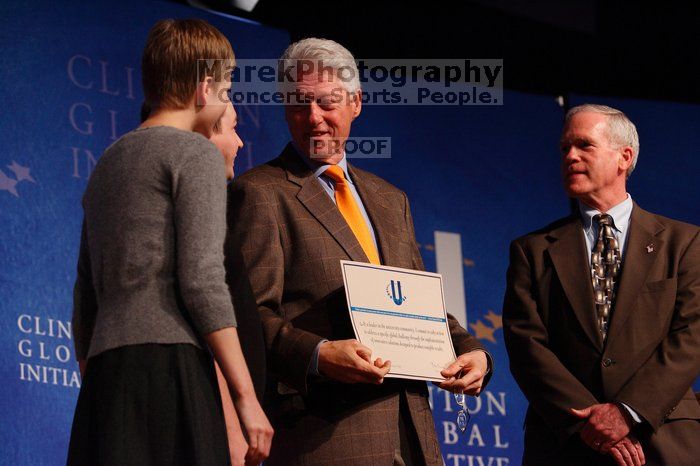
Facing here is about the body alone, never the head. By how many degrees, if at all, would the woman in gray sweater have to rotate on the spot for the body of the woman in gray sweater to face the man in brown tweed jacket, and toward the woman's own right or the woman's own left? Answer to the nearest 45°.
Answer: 0° — they already face them

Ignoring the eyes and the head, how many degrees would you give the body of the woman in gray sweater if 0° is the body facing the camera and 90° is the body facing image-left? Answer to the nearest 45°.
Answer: approximately 225°

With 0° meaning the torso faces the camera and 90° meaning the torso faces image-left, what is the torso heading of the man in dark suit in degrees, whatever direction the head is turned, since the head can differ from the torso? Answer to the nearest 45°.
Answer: approximately 0°

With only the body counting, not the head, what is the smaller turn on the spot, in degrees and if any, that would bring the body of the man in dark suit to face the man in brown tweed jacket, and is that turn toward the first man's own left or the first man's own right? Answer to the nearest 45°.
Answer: approximately 45° to the first man's own right
